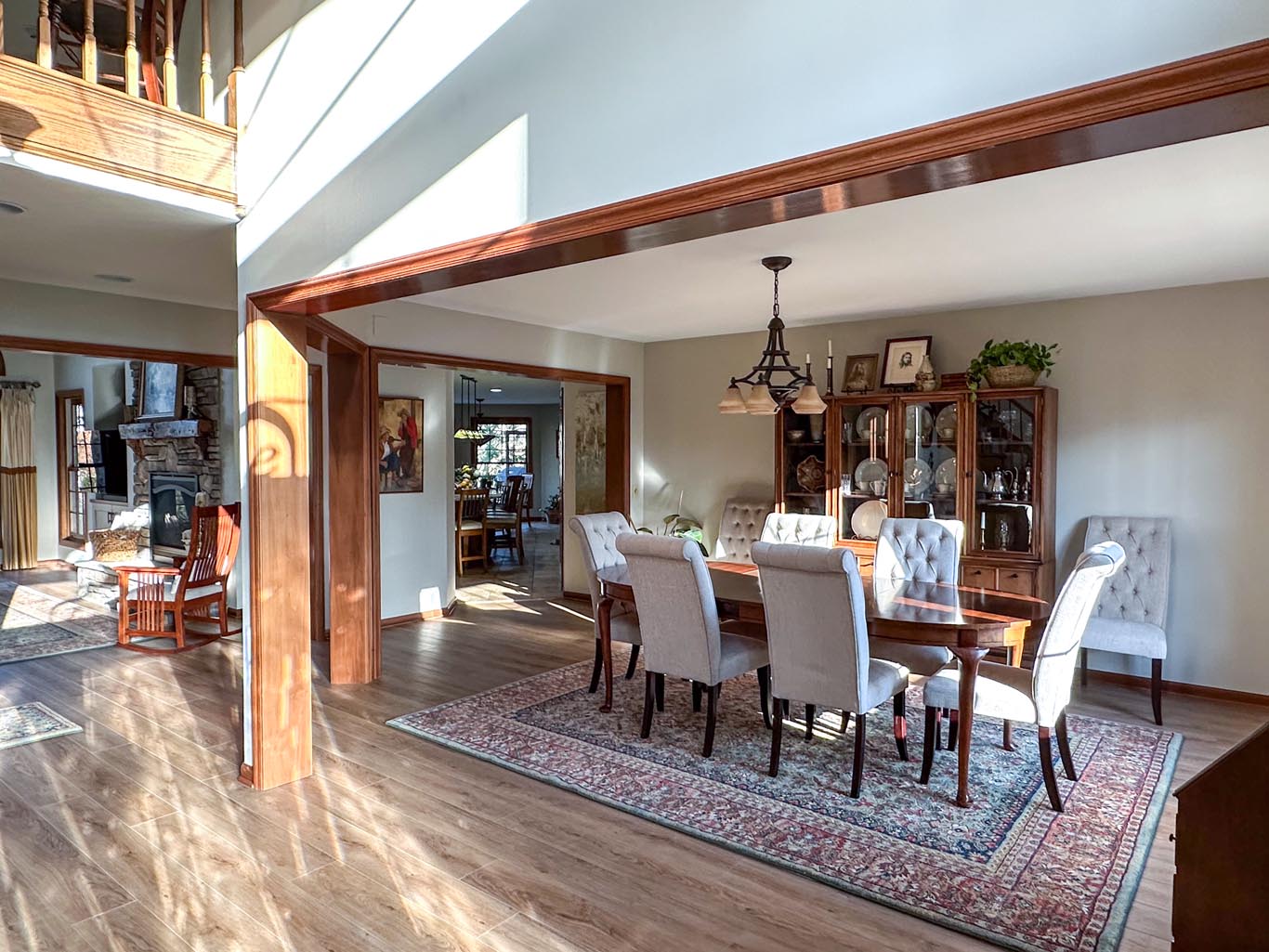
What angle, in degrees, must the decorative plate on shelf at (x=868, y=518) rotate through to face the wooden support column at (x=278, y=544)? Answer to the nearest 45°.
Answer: approximately 45° to its right

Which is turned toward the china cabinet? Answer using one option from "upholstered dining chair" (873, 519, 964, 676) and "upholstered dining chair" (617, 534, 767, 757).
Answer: "upholstered dining chair" (617, 534, 767, 757)

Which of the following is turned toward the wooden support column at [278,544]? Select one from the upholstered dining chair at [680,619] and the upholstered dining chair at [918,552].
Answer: the upholstered dining chair at [918,552]

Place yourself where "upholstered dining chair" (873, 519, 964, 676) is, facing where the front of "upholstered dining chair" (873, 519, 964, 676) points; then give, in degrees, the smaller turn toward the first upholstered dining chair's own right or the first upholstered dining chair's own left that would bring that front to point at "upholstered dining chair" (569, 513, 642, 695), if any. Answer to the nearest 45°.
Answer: approximately 45° to the first upholstered dining chair's own right

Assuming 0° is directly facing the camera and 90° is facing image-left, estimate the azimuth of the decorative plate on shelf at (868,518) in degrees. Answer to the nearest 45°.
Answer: approximately 0°

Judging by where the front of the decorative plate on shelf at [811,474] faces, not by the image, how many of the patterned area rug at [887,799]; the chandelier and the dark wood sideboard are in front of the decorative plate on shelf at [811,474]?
3

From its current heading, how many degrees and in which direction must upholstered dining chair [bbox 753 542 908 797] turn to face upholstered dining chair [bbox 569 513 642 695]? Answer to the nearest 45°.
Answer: approximately 90° to its left

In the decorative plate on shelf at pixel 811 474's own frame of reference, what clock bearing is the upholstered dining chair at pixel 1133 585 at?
The upholstered dining chair is roughly at 10 o'clock from the decorative plate on shelf.

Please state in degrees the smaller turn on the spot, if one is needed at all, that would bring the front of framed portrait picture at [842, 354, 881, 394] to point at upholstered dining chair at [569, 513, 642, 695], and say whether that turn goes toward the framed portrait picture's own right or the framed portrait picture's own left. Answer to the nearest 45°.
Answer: approximately 45° to the framed portrait picture's own right

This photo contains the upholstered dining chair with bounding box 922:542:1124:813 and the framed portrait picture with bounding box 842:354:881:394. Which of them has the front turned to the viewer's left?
the upholstered dining chair
